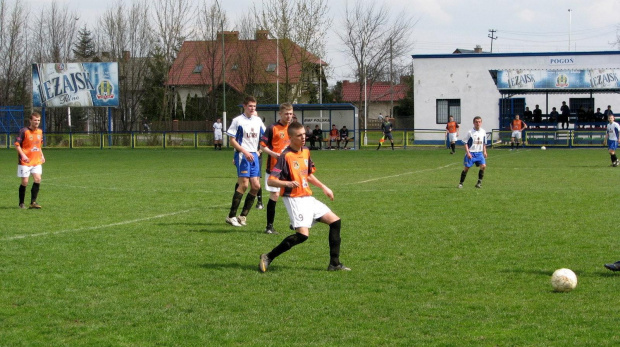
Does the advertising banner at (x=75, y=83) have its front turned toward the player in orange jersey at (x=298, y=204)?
yes

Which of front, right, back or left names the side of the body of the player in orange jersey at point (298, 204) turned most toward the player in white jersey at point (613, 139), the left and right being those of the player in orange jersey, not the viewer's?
left

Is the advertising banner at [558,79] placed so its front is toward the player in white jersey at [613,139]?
yes

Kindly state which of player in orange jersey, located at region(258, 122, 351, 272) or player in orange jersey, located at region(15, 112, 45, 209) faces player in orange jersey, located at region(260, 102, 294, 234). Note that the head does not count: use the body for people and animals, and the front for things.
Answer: player in orange jersey, located at region(15, 112, 45, 209)

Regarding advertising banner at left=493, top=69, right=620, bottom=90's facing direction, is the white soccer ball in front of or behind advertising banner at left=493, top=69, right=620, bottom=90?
in front

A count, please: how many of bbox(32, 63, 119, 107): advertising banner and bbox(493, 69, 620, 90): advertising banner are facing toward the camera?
2

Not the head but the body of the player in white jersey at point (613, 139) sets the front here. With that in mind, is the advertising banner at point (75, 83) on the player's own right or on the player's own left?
on the player's own right
